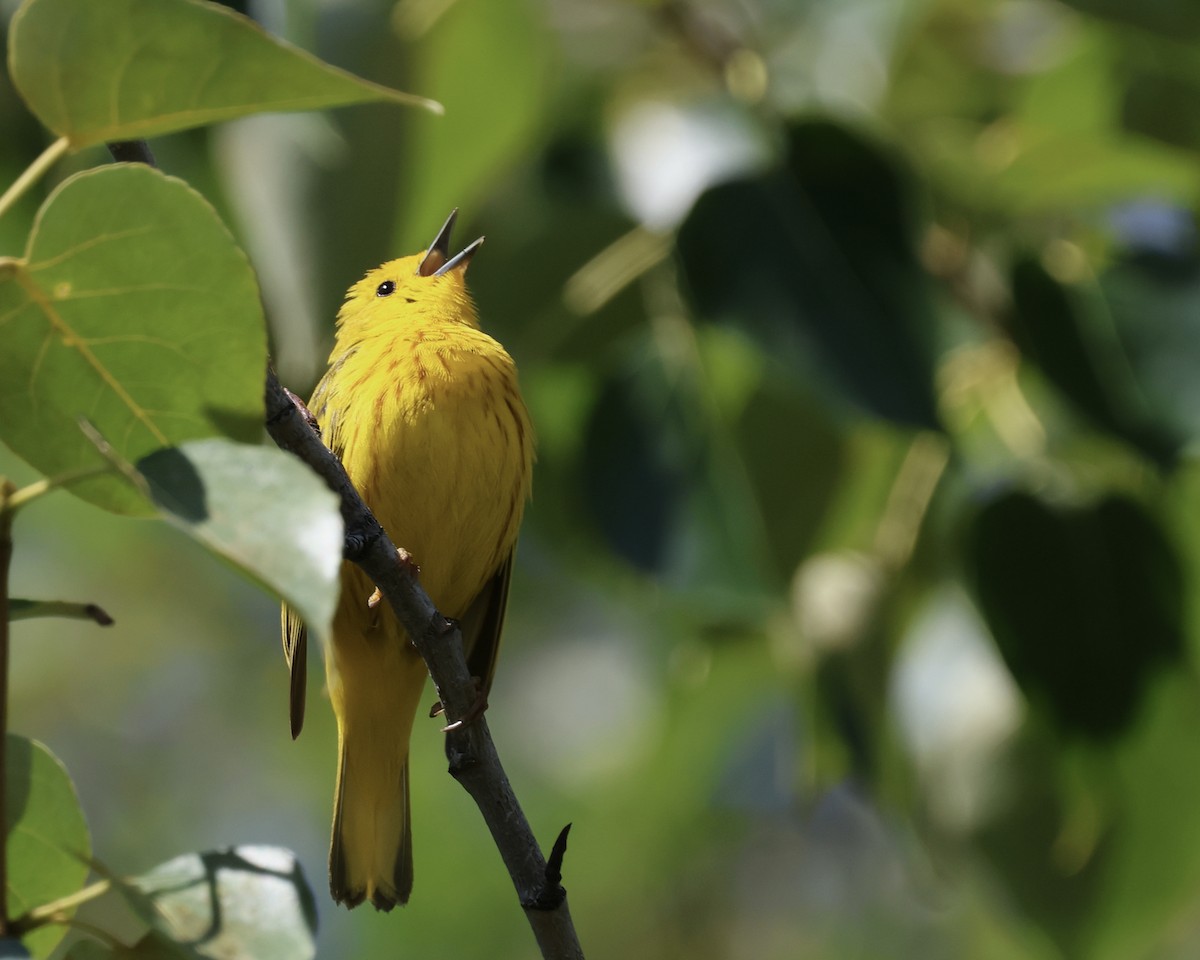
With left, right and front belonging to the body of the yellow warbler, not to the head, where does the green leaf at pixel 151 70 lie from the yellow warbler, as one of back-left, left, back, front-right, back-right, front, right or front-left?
front-right

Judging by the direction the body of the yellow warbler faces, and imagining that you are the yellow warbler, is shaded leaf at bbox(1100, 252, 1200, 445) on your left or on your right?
on your left

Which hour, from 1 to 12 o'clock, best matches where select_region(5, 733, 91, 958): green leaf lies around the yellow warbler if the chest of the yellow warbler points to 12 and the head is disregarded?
The green leaf is roughly at 2 o'clock from the yellow warbler.

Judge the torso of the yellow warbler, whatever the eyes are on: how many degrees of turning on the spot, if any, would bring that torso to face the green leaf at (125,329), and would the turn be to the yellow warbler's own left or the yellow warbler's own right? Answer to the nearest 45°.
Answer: approximately 45° to the yellow warbler's own right

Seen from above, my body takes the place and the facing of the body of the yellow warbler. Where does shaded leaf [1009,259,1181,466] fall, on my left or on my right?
on my left

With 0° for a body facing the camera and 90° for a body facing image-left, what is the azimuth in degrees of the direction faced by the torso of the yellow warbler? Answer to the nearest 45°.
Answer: approximately 315°

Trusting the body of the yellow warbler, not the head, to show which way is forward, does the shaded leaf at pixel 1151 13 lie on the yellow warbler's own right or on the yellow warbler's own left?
on the yellow warbler's own left

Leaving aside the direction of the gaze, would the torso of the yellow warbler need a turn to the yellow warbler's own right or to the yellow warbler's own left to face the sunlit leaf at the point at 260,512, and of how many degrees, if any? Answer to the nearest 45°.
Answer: approximately 45° to the yellow warbler's own right
